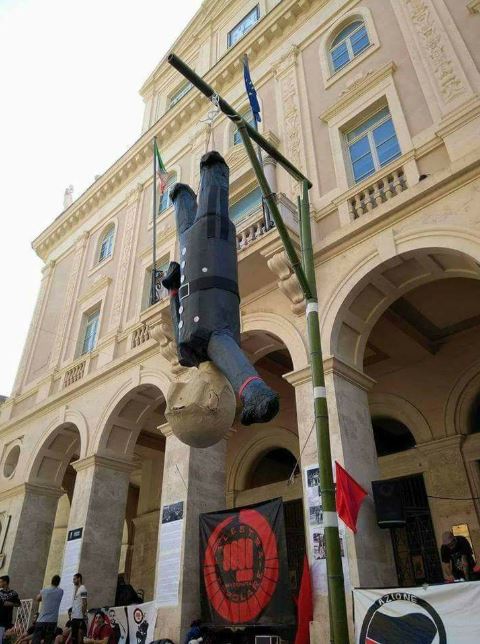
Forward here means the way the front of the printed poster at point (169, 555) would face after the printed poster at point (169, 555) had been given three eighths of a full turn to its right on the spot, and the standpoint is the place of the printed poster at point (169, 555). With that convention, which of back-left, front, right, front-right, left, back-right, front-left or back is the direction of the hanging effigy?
back

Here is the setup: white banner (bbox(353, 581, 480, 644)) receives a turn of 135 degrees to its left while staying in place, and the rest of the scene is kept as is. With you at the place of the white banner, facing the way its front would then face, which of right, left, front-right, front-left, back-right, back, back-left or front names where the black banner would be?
left

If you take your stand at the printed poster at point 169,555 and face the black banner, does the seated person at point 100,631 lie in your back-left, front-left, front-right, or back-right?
back-right

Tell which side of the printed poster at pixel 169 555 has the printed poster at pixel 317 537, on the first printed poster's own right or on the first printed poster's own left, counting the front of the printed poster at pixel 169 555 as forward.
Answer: on the first printed poster's own left

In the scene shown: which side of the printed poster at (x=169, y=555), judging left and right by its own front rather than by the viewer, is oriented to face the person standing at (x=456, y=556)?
left

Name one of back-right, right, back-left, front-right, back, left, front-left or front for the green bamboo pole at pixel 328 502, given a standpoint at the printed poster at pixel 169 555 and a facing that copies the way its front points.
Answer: front-left

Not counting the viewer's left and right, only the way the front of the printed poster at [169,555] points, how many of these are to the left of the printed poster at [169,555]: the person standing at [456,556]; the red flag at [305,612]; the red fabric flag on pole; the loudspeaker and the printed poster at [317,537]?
5

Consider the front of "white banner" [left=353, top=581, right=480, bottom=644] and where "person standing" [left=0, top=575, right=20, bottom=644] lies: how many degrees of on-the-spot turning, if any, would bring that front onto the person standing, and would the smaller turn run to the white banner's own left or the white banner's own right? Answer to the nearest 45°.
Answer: approximately 90° to the white banner's own right

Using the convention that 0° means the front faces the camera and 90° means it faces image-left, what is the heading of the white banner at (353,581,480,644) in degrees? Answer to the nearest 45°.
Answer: approximately 0°

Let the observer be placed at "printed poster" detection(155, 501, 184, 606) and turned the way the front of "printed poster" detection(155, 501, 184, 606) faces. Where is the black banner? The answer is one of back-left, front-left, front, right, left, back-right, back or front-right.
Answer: left
